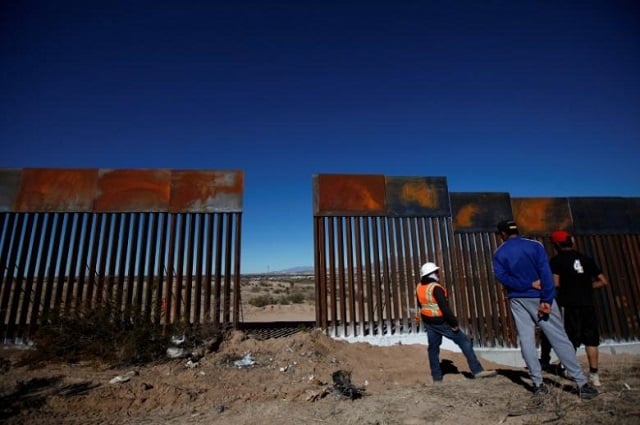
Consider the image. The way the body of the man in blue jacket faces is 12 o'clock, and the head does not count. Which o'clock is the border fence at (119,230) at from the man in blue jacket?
The border fence is roughly at 10 o'clock from the man in blue jacket.

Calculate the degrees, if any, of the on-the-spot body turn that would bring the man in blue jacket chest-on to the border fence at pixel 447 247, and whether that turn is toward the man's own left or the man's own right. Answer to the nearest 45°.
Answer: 0° — they already face it

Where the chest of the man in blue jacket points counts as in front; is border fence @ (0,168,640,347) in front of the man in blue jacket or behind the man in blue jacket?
in front

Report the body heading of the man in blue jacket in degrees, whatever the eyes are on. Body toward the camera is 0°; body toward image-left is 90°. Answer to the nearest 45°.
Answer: approximately 135°

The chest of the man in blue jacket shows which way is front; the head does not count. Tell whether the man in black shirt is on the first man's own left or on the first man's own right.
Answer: on the first man's own right
